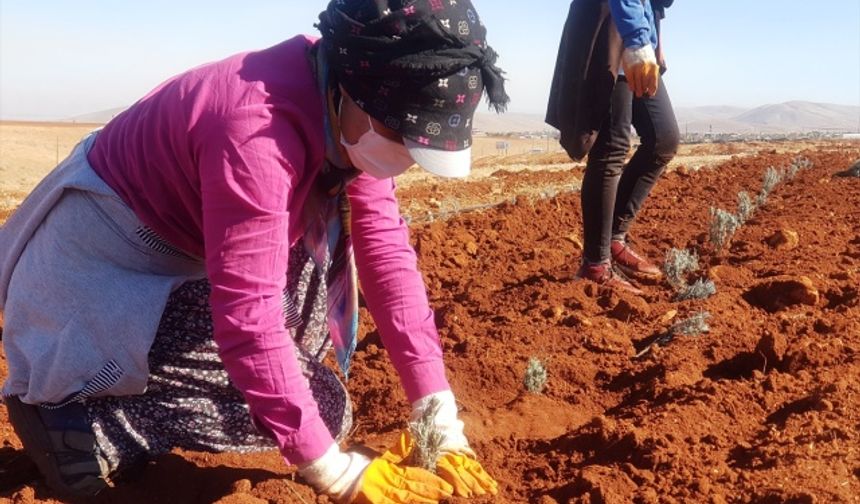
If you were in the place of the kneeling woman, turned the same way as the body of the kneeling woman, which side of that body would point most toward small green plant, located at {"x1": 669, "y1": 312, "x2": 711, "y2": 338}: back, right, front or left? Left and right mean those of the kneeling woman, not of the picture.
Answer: front

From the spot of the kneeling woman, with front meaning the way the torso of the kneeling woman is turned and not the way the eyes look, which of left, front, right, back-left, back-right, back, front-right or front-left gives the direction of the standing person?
front-left

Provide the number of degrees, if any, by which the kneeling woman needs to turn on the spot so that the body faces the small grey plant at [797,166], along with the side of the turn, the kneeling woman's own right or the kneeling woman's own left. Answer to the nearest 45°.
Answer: approximately 45° to the kneeling woman's own left

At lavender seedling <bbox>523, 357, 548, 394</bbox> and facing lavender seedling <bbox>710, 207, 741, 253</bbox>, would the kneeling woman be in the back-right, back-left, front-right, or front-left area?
back-left

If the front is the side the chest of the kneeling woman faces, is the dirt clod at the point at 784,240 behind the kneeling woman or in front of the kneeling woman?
in front

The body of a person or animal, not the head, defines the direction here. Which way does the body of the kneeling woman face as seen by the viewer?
to the viewer's right

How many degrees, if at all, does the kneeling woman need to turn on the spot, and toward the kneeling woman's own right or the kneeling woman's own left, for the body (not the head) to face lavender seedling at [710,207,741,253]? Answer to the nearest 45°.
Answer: approximately 45° to the kneeling woman's own left

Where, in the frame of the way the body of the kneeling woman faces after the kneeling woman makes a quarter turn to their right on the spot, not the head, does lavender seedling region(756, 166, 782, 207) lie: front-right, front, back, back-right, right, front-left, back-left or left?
back-left

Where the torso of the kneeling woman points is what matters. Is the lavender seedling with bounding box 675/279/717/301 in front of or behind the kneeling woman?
in front

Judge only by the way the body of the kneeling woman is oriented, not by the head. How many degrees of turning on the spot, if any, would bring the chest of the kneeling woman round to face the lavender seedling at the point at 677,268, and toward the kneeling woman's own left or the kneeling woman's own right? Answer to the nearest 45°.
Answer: approximately 45° to the kneeling woman's own left
